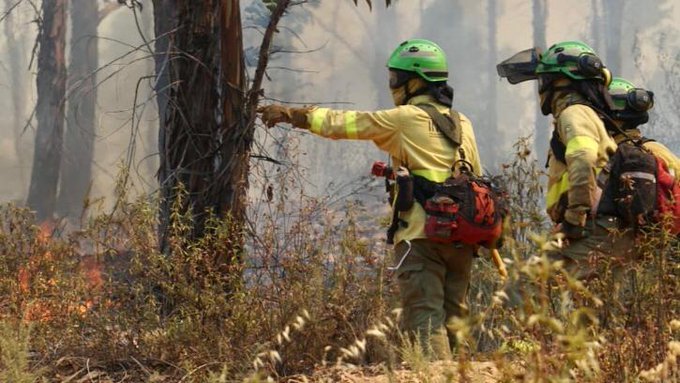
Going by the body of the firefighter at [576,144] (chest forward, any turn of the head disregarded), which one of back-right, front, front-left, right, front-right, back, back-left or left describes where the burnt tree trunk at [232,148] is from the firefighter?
front

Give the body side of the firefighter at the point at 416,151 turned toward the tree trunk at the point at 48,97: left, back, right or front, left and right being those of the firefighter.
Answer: front

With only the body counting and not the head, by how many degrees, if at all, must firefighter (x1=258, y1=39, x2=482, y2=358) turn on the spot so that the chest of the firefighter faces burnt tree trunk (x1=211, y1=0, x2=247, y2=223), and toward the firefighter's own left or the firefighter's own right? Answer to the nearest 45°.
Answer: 0° — they already face it

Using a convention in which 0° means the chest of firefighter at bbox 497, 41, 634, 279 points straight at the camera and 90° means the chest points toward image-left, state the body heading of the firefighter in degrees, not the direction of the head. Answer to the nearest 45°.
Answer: approximately 90°

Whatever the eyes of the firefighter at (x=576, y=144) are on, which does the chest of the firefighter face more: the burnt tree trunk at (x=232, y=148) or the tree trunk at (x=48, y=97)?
the burnt tree trunk

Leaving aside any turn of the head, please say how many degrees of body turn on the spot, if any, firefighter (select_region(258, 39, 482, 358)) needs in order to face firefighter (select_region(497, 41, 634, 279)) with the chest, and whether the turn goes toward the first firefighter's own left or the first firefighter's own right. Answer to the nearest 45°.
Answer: approximately 135° to the first firefighter's own right

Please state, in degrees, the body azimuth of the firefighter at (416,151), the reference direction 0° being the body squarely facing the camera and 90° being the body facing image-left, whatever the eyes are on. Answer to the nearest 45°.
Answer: approximately 135°

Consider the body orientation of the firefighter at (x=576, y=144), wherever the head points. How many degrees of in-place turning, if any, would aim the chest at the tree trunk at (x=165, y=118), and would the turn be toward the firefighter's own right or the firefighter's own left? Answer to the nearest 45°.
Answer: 0° — they already face it

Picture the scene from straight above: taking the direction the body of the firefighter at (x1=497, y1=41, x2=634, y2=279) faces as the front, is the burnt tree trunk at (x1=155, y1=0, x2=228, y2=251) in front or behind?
in front

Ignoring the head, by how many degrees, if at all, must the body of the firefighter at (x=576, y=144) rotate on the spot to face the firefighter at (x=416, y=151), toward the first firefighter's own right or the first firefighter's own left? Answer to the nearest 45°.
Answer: approximately 45° to the first firefighter's own left
